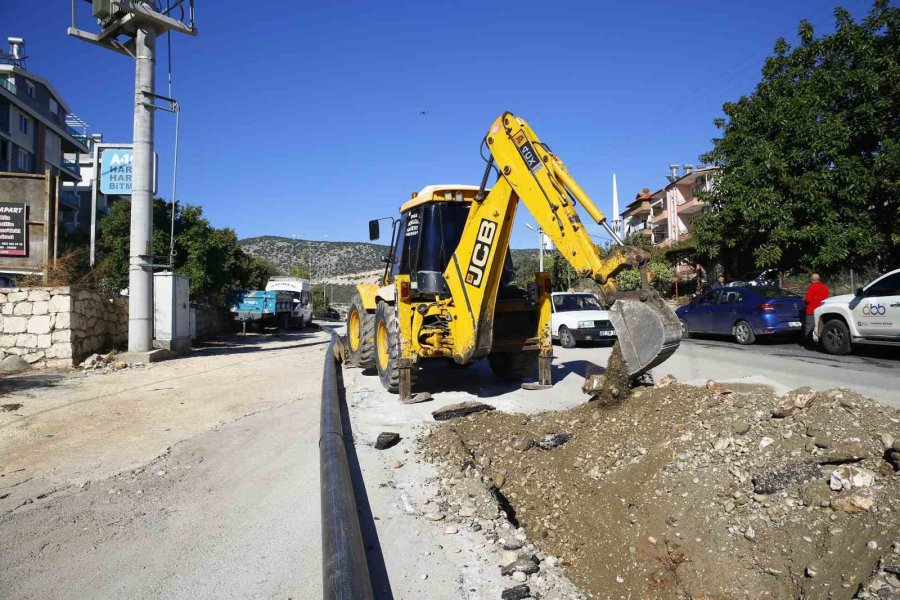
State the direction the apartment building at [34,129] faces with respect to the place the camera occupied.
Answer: facing the viewer and to the right of the viewer

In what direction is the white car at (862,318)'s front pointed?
to the viewer's left

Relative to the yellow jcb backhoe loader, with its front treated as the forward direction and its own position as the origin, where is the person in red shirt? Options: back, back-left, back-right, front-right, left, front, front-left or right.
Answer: right

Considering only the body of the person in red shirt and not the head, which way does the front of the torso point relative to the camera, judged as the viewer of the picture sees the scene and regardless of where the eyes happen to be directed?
to the viewer's left

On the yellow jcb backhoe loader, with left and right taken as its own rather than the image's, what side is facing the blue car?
right

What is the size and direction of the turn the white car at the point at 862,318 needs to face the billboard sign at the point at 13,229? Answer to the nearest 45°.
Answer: approximately 45° to its left

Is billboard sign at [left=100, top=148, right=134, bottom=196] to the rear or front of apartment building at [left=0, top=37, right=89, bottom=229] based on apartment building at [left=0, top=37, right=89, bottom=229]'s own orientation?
to the front

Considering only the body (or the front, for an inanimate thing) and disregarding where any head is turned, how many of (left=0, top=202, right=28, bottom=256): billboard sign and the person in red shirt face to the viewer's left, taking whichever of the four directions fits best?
1

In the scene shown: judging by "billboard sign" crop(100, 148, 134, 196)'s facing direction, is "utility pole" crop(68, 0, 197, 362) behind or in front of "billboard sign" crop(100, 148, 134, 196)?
in front

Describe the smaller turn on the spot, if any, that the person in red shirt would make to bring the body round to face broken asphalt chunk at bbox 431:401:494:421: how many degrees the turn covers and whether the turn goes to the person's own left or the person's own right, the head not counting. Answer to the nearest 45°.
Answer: approximately 90° to the person's own left

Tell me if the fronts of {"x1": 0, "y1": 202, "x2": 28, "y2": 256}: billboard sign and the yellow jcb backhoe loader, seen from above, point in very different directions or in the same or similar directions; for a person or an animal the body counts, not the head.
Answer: very different directions

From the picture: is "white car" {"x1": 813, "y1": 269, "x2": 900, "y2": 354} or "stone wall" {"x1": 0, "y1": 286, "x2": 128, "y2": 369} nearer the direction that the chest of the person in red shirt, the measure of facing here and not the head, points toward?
the stone wall

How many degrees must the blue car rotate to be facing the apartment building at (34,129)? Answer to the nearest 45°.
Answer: approximately 45° to its left

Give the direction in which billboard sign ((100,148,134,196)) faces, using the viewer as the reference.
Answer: facing the viewer

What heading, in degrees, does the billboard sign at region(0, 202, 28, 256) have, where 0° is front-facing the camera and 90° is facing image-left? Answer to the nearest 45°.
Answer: approximately 0°

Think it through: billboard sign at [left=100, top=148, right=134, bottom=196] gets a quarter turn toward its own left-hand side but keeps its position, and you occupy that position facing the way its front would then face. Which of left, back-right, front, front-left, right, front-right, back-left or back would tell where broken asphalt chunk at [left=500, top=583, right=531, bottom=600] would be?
right
